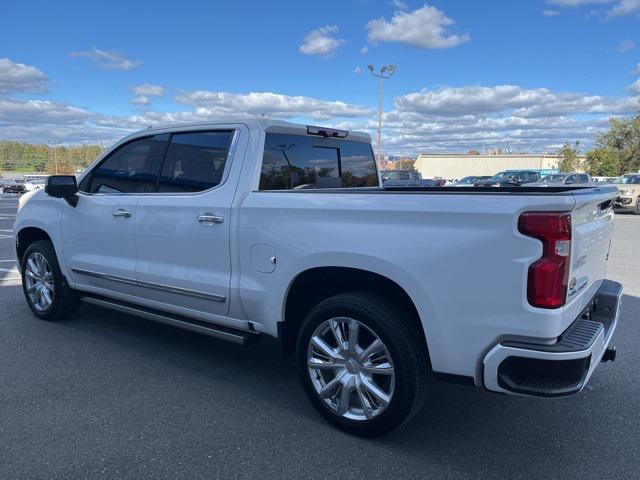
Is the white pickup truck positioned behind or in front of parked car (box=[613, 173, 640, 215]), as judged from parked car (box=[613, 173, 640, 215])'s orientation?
in front

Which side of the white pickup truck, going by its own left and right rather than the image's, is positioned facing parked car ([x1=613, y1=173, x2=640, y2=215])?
right

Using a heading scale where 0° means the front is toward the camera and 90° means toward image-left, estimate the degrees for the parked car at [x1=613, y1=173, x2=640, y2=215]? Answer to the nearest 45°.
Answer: approximately 45°

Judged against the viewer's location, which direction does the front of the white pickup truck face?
facing away from the viewer and to the left of the viewer

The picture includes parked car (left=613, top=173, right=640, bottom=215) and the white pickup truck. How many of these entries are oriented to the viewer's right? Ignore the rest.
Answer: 0
